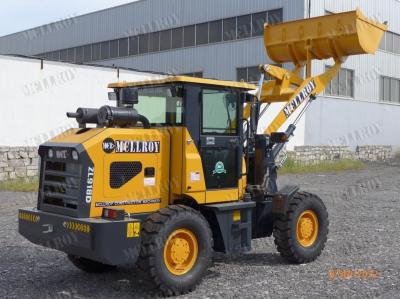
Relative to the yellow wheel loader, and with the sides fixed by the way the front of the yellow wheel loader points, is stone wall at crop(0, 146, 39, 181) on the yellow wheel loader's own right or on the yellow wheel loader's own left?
on the yellow wheel loader's own left

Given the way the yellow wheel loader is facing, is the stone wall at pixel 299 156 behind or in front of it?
in front

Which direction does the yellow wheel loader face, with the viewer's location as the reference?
facing away from the viewer and to the right of the viewer

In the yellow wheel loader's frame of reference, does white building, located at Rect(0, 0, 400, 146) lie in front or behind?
in front

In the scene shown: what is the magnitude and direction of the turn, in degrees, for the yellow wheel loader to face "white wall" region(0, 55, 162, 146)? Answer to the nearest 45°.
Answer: approximately 90° to its left
